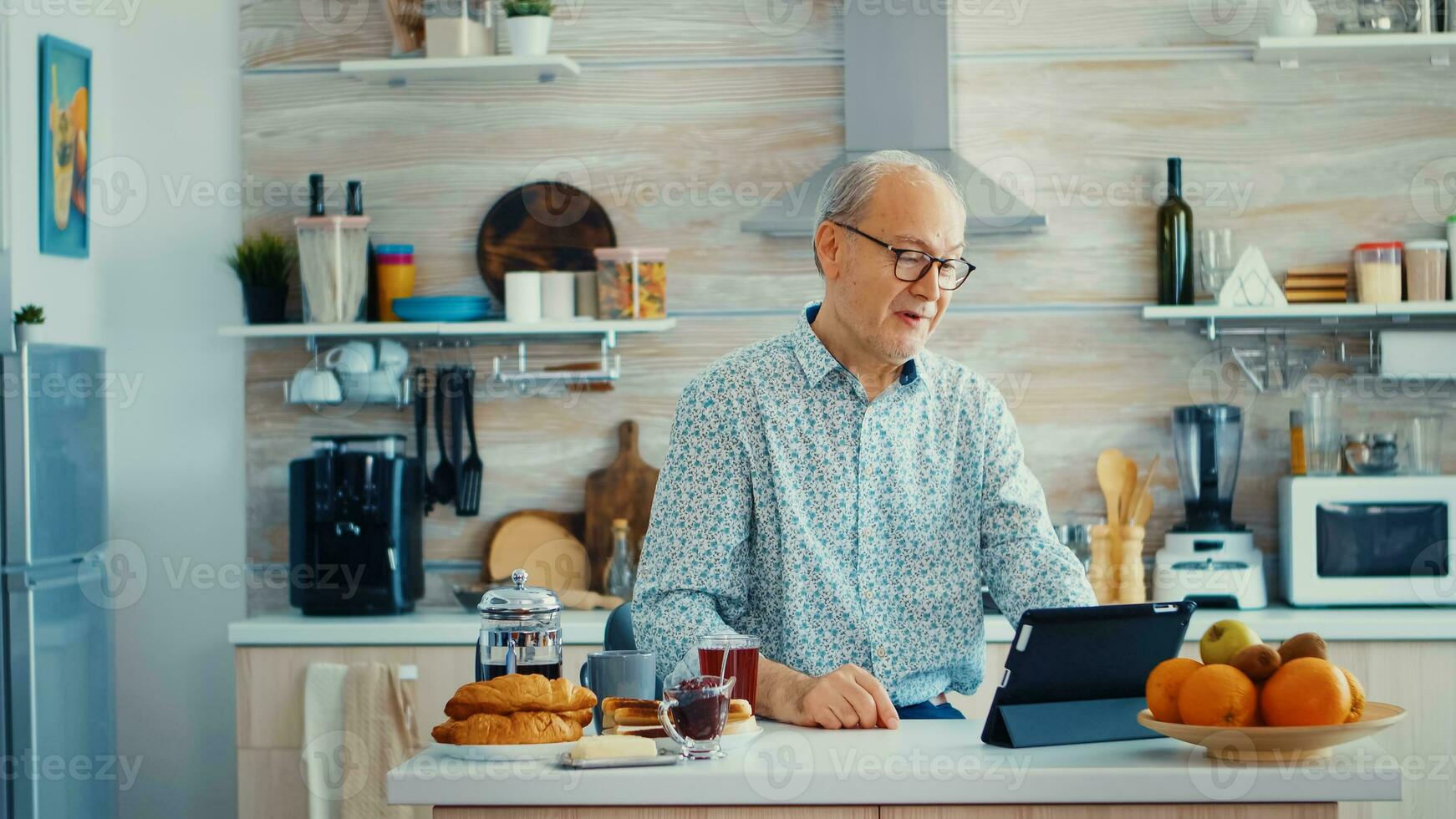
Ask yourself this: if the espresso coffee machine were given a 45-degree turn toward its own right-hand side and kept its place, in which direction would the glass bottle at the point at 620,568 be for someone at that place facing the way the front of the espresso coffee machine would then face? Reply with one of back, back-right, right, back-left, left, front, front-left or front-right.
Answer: back-left

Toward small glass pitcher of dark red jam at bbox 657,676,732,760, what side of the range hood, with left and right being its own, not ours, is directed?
front

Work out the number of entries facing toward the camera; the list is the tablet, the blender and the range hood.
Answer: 2

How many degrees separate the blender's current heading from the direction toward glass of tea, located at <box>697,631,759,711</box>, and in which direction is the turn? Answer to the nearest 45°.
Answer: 0° — it already faces it

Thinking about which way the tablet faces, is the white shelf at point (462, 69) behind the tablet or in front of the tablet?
in front

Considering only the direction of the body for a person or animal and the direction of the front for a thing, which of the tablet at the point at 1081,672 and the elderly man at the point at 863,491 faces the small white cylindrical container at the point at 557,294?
the tablet

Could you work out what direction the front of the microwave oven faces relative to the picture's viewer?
facing the viewer

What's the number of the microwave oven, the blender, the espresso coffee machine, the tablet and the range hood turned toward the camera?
4

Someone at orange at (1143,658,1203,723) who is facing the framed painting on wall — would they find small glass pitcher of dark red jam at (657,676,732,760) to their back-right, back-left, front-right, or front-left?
front-left

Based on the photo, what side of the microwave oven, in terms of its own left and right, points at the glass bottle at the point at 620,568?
right

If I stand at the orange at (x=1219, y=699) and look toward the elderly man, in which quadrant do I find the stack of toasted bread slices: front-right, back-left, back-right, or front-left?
front-left

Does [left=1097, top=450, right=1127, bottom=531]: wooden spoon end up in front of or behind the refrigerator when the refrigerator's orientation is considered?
in front

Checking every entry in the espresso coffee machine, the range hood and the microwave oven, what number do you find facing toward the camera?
3

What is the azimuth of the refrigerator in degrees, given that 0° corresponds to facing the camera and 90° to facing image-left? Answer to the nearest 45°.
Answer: approximately 315°

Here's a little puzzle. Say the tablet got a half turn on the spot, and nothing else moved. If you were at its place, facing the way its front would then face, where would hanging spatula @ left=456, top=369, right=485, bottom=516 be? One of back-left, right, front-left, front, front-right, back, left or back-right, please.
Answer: back

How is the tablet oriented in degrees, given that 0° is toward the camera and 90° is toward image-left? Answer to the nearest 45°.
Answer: approximately 135°

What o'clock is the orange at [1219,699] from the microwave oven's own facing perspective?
The orange is roughly at 12 o'clock from the microwave oven.

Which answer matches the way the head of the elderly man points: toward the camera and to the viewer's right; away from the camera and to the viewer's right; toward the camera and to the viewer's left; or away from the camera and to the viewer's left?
toward the camera and to the viewer's right

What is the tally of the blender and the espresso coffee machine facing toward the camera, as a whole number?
2

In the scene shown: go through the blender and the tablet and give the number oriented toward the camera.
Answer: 1

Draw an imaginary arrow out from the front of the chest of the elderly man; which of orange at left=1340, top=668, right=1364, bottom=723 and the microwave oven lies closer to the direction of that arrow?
the orange
